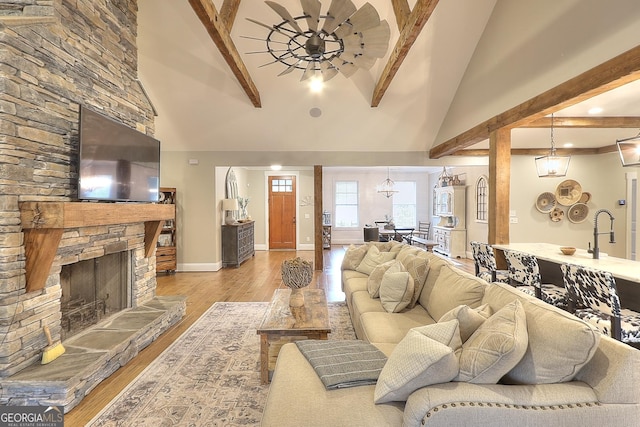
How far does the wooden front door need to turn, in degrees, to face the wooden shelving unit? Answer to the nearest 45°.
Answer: approximately 45° to its right

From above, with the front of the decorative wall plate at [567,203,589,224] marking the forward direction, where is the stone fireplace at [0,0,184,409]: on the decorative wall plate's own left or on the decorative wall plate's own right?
on the decorative wall plate's own right

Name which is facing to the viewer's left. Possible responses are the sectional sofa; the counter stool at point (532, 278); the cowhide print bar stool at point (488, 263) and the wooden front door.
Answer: the sectional sofa

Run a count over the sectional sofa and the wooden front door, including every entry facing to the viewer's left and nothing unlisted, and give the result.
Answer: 1

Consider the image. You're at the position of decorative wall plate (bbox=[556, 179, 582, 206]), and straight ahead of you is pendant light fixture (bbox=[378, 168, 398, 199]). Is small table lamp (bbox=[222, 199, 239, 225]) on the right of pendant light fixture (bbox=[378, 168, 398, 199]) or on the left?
left

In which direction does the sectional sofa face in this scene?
to the viewer's left

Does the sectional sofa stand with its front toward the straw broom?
yes

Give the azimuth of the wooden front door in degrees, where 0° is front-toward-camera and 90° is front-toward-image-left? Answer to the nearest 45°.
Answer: approximately 0°
